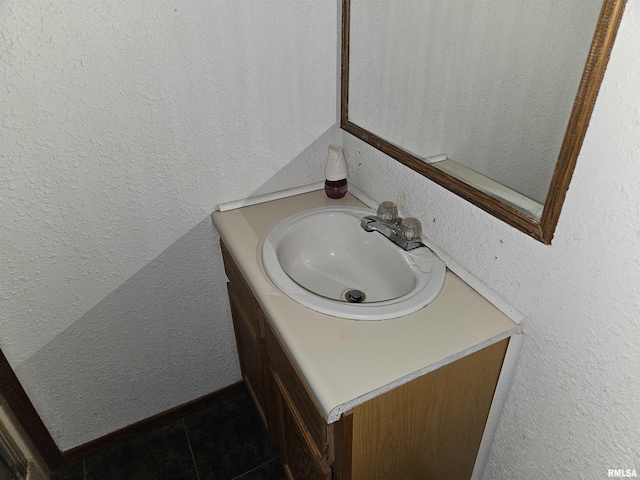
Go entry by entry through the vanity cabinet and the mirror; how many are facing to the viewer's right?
0

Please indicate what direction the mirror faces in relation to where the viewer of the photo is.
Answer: facing the viewer and to the left of the viewer

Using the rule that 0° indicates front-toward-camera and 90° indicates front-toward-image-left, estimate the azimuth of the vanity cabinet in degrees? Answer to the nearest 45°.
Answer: approximately 45°

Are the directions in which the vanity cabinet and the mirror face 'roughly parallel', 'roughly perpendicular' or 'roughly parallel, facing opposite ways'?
roughly parallel
